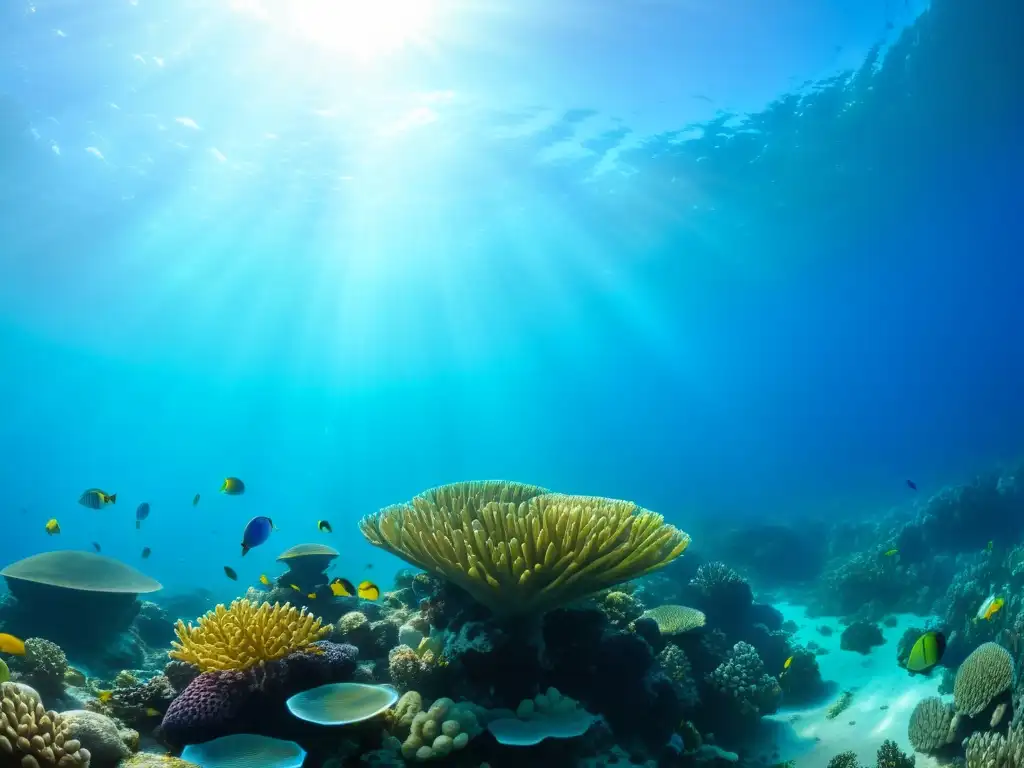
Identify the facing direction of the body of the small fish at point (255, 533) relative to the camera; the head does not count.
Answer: to the viewer's right
